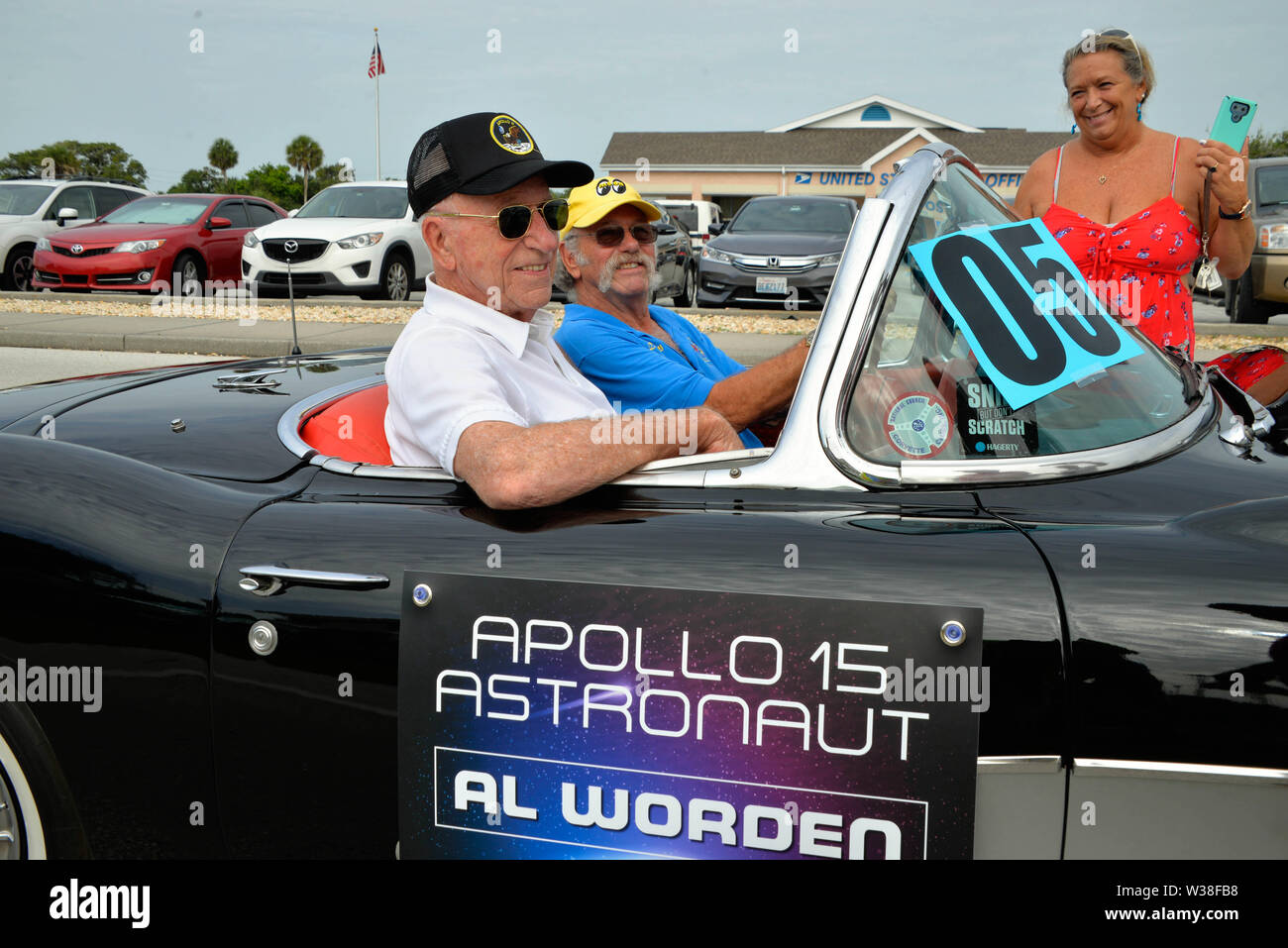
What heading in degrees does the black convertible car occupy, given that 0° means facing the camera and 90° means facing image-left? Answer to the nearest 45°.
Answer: approximately 270°

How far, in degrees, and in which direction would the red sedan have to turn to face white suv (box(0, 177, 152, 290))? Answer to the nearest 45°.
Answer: approximately 90° to its right

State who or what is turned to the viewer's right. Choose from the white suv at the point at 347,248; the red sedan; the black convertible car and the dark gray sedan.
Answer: the black convertible car

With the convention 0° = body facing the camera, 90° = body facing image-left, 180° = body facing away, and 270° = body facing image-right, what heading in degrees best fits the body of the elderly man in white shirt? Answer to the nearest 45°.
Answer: approximately 315°

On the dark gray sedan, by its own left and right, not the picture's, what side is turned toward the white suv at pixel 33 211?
right

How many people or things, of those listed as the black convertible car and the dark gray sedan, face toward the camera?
1

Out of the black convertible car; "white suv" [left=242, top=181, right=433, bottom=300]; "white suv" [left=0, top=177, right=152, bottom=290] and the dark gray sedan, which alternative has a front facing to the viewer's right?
the black convertible car

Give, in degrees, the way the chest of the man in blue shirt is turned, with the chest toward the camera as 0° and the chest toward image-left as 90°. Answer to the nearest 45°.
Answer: approximately 315°

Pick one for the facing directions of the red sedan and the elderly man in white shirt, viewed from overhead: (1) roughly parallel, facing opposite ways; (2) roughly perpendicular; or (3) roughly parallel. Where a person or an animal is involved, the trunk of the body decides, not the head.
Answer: roughly perpendicular

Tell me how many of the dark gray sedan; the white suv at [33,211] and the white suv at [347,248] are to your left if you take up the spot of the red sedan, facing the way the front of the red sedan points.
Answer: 2

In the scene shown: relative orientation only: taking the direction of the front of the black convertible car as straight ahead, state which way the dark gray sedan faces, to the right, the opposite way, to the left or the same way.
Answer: to the right

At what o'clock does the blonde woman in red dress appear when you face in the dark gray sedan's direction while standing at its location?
The blonde woman in red dress is roughly at 12 o'clock from the dark gray sedan.

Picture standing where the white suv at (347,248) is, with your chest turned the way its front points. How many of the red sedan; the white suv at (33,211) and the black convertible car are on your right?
2
